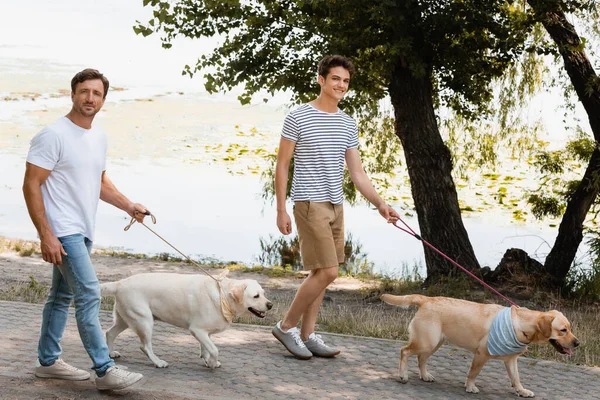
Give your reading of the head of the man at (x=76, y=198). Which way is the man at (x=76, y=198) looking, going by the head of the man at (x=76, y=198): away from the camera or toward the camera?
toward the camera

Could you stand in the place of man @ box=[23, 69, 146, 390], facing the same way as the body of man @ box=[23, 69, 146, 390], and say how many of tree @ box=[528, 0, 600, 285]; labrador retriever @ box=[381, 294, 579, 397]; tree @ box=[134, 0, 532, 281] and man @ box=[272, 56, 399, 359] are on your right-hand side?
0

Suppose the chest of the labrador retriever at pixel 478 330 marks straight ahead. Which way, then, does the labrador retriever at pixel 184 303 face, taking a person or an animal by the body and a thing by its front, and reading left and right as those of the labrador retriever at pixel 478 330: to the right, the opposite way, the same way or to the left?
the same way

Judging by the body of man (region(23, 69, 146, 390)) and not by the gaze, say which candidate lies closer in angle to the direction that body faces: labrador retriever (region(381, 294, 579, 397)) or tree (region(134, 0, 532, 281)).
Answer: the labrador retriever

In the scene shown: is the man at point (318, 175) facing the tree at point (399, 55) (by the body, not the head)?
no

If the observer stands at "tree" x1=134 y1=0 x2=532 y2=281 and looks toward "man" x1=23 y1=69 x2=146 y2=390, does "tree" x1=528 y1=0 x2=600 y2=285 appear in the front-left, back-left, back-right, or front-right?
back-left

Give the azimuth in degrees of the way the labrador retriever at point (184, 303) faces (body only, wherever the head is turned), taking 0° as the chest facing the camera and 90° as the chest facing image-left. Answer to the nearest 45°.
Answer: approximately 270°

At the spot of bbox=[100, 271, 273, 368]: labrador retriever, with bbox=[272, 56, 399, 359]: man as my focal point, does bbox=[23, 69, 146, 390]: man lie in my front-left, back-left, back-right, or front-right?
back-right

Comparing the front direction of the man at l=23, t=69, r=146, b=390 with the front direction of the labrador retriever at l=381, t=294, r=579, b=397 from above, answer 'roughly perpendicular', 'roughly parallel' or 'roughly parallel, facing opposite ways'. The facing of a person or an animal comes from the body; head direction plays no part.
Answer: roughly parallel

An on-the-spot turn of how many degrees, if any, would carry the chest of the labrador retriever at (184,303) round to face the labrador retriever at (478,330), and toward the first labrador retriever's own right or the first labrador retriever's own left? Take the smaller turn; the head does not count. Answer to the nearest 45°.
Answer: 0° — it already faces it

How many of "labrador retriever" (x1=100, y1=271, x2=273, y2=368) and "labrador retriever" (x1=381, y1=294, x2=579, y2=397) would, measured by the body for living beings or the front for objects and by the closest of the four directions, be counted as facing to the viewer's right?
2

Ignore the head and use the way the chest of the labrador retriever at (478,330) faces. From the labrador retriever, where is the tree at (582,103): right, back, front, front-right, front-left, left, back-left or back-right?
left

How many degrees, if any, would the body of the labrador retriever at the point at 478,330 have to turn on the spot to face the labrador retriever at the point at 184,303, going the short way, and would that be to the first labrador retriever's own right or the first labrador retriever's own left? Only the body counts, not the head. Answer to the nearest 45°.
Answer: approximately 180°

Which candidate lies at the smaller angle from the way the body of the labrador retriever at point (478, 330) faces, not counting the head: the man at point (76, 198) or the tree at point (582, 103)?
the tree

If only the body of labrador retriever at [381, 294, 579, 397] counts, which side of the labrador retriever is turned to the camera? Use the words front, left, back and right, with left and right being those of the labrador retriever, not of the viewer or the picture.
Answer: right

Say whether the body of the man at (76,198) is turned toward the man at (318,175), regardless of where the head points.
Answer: no
